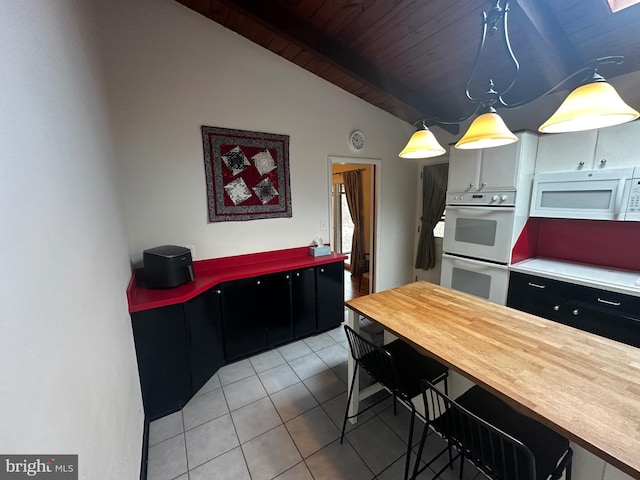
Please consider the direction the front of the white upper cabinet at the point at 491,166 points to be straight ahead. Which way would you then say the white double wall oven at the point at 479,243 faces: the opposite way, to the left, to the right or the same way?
the same way

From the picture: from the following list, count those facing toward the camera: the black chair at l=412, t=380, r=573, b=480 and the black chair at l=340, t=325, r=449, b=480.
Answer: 0

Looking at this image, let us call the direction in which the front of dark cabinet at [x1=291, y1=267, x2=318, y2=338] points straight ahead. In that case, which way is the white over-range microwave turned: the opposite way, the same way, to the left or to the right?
to the right

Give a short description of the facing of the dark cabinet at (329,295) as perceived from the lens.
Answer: facing the viewer and to the right of the viewer

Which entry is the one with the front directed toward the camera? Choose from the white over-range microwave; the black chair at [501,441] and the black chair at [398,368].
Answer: the white over-range microwave

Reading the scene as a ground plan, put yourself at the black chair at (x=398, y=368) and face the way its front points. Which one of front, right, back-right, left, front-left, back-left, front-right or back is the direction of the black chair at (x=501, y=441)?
right

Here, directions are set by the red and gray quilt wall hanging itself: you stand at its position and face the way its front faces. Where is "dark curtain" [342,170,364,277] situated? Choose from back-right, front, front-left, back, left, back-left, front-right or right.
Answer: left

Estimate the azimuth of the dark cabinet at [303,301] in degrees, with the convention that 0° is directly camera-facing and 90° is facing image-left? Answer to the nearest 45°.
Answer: approximately 315°

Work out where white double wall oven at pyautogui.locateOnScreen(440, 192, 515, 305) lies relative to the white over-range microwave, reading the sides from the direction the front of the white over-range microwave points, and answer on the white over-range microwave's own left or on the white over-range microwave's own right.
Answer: on the white over-range microwave's own right

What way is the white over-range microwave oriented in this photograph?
toward the camera

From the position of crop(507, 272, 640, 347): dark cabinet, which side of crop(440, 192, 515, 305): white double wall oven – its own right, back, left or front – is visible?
left

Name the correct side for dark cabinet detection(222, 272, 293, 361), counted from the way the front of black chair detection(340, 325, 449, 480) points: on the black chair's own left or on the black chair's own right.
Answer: on the black chair's own left

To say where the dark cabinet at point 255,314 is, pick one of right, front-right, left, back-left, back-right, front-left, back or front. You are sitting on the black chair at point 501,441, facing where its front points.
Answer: back-left

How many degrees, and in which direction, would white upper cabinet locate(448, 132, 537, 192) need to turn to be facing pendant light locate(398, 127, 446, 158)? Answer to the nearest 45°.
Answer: approximately 45° to its left

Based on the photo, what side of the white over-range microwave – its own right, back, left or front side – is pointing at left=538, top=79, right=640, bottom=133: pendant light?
front

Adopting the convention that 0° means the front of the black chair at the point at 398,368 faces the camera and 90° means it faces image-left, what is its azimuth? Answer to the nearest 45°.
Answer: approximately 225°

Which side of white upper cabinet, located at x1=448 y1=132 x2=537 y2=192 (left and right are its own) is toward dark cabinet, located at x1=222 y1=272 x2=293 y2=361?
front

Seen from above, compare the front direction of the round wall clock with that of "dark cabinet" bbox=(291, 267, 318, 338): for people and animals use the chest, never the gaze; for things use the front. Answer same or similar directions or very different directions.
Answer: same or similar directions

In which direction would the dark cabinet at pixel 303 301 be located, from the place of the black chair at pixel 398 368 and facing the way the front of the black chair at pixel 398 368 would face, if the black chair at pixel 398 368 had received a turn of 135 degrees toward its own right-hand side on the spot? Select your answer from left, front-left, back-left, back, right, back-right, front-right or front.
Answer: back-right

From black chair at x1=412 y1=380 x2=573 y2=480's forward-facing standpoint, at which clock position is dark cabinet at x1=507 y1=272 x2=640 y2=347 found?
The dark cabinet is roughly at 11 o'clock from the black chair.
